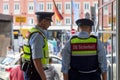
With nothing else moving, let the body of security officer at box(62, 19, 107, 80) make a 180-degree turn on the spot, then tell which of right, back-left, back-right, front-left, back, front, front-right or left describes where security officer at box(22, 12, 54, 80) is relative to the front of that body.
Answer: right

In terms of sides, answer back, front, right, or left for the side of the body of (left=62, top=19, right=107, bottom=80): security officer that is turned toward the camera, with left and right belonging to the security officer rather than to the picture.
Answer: back
